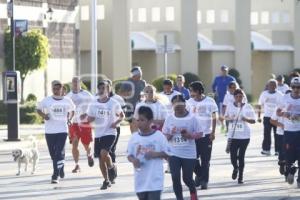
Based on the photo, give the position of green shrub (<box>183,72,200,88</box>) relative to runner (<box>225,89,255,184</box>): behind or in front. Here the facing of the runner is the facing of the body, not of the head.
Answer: behind

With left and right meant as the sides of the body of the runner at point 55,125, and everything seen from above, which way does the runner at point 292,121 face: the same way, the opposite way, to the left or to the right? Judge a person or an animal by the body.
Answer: the same way

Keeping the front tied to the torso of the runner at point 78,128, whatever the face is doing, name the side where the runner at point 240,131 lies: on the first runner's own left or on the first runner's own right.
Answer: on the first runner's own left

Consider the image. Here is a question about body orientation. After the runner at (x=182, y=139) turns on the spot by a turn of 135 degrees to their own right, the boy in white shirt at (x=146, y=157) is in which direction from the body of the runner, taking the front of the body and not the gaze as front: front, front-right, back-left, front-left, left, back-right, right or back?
back-left

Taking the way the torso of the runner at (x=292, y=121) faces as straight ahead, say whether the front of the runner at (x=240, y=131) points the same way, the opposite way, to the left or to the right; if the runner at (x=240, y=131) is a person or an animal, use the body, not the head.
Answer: the same way

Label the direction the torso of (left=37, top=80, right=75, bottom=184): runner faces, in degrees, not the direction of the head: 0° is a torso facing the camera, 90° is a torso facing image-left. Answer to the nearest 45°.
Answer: approximately 0°

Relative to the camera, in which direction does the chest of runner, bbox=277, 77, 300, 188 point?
toward the camera

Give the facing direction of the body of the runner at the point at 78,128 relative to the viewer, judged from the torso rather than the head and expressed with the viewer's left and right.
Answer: facing the viewer

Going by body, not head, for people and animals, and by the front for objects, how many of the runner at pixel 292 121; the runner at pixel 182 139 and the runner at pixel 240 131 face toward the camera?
3

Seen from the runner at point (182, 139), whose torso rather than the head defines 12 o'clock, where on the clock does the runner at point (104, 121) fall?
the runner at point (104, 121) is roughly at 5 o'clock from the runner at point (182, 139).

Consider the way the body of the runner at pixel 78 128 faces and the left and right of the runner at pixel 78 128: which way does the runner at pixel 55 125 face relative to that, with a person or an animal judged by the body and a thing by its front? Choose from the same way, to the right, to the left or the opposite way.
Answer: the same way

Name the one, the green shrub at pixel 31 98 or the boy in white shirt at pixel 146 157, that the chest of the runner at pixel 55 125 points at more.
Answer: the boy in white shirt

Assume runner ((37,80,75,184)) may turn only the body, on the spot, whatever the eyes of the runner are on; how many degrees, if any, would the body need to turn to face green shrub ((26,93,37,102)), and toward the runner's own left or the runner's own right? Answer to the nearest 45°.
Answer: approximately 180°

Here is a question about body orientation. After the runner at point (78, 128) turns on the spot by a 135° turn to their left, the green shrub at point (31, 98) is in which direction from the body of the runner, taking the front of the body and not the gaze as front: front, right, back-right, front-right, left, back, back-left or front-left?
front-left

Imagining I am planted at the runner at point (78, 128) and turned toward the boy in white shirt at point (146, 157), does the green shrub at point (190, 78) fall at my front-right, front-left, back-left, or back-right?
back-left

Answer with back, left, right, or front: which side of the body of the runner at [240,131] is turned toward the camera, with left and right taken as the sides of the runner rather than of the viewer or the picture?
front

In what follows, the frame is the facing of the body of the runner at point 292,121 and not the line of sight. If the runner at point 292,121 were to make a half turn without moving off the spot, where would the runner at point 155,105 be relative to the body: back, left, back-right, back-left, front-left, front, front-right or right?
left
